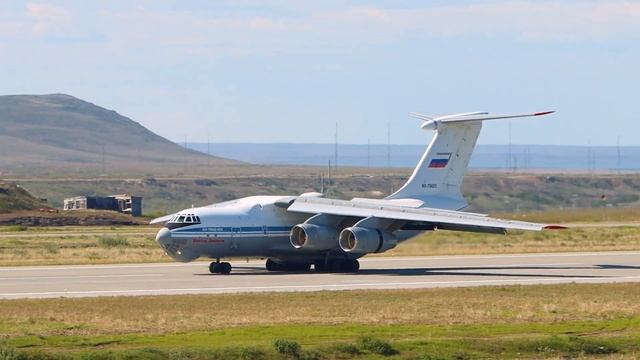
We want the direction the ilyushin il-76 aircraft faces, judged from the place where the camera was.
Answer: facing the viewer and to the left of the viewer
